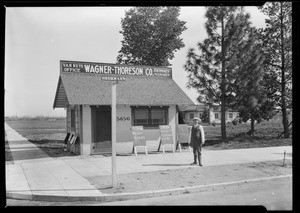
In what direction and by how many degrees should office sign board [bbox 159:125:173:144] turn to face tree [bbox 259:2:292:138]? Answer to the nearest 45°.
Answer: approximately 135° to its left

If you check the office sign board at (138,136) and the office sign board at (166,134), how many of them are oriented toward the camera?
2

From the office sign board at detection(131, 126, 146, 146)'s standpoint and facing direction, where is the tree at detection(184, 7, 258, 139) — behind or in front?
behind

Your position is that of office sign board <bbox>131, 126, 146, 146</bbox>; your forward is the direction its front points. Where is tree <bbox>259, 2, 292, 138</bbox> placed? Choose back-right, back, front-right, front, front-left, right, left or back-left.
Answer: back-left

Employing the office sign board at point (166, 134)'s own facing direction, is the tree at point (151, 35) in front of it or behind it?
behind

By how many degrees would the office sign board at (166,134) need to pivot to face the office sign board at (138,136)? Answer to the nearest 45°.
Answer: approximately 45° to its right

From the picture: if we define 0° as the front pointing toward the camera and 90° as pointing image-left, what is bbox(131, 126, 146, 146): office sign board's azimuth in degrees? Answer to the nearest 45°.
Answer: approximately 0°

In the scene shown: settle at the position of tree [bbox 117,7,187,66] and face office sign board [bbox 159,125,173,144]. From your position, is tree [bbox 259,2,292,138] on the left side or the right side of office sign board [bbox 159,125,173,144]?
left

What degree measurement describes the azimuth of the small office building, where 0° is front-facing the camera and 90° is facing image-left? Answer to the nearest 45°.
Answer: approximately 0°
